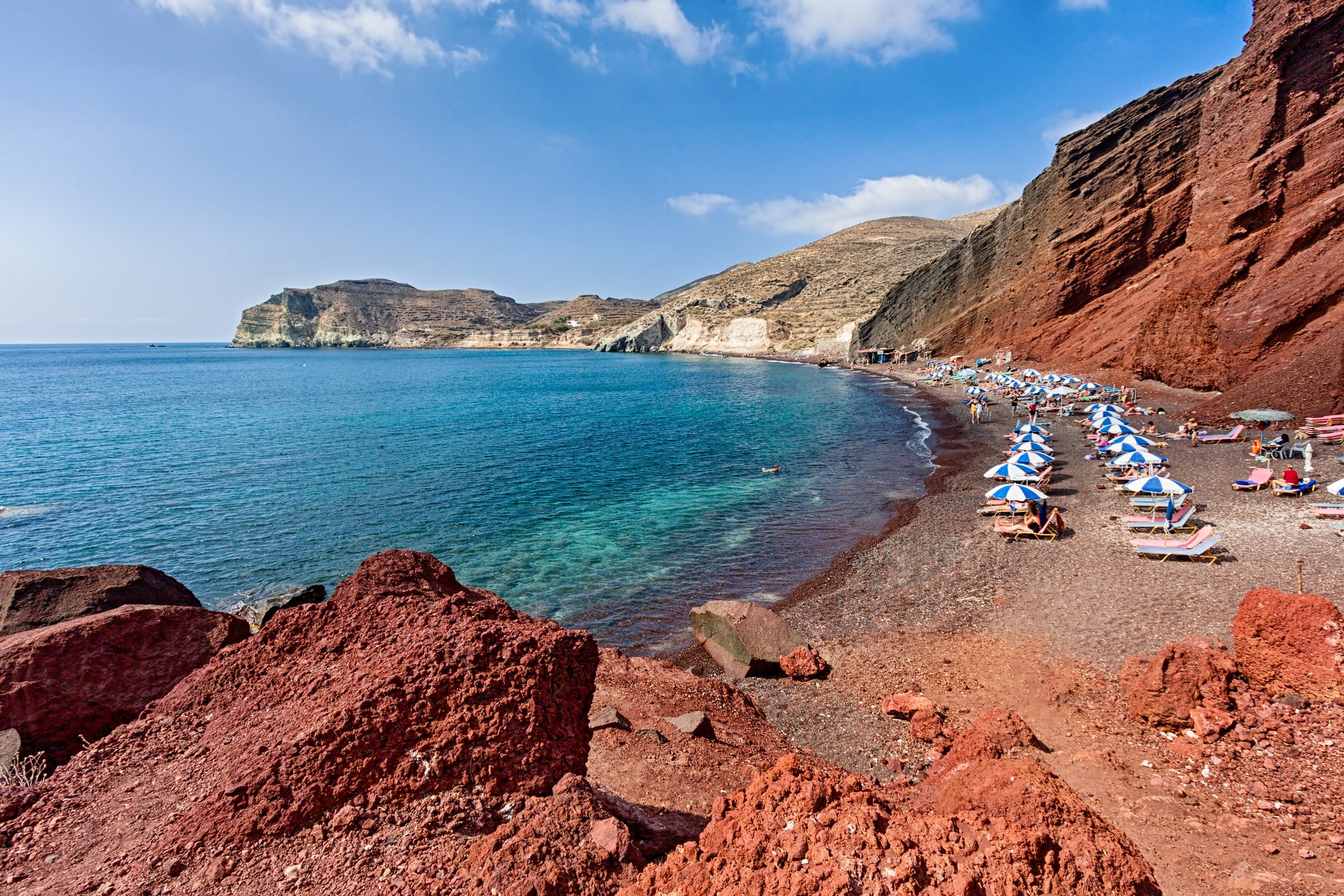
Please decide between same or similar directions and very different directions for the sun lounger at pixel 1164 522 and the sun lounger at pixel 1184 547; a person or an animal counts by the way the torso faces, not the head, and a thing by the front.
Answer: same or similar directions

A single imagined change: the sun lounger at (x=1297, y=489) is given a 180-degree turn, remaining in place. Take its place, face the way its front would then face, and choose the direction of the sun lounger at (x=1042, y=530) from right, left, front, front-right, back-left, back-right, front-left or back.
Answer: back-right

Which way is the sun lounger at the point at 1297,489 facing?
to the viewer's left

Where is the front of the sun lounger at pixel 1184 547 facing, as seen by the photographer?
facing to the left of the viewer

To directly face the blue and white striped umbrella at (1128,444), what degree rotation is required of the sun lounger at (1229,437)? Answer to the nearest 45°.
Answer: approximately 45° to its left

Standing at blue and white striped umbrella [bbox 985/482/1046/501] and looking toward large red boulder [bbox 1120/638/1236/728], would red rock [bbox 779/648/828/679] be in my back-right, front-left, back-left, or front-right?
front-right

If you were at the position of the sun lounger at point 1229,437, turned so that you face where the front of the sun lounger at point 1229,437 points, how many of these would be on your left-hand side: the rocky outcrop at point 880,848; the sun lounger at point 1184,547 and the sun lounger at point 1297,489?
3

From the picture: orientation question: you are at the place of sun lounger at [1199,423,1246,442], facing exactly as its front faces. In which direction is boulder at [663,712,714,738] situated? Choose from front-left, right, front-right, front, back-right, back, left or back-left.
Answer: left

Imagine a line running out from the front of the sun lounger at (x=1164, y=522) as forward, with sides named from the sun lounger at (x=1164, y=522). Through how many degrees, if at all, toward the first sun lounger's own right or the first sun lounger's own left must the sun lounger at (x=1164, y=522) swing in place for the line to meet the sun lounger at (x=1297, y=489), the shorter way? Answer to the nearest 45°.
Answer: approximately 135° to the first sun lounger's own right

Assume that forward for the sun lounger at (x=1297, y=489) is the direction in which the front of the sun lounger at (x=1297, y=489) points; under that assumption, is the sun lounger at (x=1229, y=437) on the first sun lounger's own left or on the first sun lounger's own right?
on the first sun lounger's own right

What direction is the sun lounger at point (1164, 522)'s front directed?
to the viewer's left

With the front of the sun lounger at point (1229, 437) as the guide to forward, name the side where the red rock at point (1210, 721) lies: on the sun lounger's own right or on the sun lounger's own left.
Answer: on the sun lounger's own left

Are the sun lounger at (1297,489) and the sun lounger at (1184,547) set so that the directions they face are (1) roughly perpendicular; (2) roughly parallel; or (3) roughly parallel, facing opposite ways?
roughly parallel

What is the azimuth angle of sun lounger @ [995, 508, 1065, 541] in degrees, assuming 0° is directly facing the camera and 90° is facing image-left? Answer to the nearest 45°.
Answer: approximately 90°

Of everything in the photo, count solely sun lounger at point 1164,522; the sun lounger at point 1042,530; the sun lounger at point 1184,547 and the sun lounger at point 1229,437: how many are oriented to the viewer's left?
4

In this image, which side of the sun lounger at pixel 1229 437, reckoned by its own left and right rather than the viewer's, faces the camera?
left

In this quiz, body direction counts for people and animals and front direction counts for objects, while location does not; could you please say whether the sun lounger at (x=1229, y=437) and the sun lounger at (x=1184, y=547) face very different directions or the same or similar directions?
same or similar directions

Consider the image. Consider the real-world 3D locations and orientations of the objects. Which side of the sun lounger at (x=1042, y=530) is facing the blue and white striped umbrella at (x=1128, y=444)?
right
